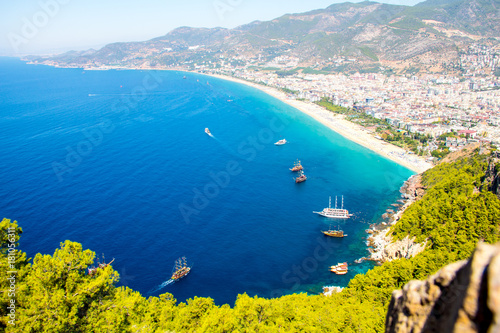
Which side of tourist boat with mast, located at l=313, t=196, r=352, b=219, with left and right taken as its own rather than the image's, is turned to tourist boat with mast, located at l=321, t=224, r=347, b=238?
left

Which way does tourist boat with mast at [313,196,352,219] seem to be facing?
to the viewer's left

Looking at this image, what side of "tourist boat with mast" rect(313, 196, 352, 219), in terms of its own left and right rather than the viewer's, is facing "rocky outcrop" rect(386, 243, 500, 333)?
left

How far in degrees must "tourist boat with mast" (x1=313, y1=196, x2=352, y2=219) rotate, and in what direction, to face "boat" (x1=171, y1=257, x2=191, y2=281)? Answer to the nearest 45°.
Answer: approximately 45° to its left
